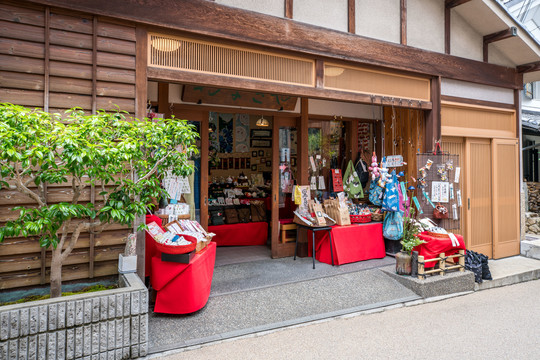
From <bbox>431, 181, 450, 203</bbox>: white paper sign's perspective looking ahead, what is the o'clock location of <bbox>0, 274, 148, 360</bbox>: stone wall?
The stone wall is roughly at 1 o'clock from the white paper sign.

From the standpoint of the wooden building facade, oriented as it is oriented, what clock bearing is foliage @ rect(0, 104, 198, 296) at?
The foliage is roughly at 3 o'clock from the wooden building facade.

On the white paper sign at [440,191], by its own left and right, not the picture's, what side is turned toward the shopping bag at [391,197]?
right

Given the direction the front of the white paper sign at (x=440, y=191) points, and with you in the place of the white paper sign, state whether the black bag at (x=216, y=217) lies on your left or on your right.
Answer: on your right

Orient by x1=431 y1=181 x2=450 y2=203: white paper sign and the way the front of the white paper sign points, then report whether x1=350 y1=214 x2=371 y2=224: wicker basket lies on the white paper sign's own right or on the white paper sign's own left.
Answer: on the white paper sign's own right
